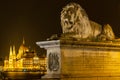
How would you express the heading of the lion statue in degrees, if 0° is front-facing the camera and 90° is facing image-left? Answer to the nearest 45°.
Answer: approximately 45°
